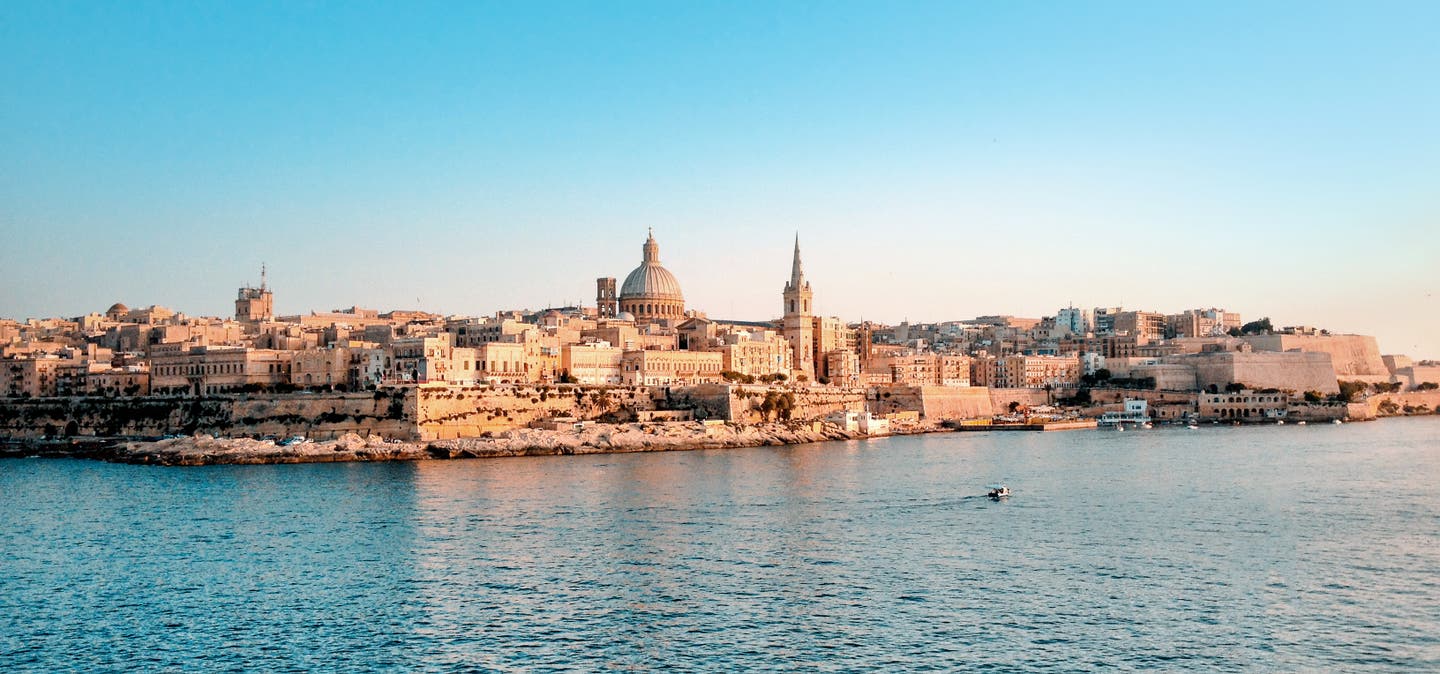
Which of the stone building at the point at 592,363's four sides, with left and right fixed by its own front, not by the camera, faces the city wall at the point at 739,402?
left

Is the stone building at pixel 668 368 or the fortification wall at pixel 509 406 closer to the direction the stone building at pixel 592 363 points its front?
the fortification wall

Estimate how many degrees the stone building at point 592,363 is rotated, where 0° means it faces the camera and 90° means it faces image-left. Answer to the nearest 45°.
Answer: approximately 0°

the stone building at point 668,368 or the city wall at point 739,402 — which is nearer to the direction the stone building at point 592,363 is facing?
the city wall

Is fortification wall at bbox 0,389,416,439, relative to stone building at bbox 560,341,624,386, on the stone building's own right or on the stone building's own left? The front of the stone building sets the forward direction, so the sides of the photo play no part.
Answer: on the stone building's own right

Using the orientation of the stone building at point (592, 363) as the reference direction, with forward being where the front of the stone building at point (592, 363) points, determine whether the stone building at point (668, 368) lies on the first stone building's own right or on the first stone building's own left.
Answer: on the first stone building's own left
